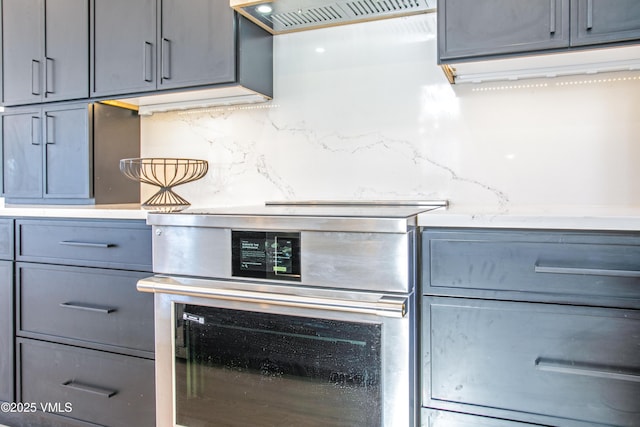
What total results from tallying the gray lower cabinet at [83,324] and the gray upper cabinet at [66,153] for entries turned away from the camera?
0

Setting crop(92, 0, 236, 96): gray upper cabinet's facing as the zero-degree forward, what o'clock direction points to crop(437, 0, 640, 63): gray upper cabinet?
crop(437, 0, 640, 63): gray upper cabinet is roughly at 9 o'clock from crop(92, 0, 236, 96): gray upper cabinet.

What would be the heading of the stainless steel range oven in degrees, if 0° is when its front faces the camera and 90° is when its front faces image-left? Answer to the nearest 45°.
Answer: approximately 45°

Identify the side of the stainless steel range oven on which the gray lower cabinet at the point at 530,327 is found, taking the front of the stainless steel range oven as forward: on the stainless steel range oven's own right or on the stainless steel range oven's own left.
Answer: on the stainless steel range oven's own left

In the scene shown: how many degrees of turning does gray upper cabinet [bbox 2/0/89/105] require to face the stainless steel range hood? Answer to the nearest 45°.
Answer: approximately 90° to its left

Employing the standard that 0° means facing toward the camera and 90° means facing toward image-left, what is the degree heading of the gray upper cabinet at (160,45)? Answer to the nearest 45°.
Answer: approximately 45°

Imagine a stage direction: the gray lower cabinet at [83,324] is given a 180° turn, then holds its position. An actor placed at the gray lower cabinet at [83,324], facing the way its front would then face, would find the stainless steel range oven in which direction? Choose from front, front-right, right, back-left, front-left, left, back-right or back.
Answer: right

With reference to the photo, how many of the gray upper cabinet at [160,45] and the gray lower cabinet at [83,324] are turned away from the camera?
0
